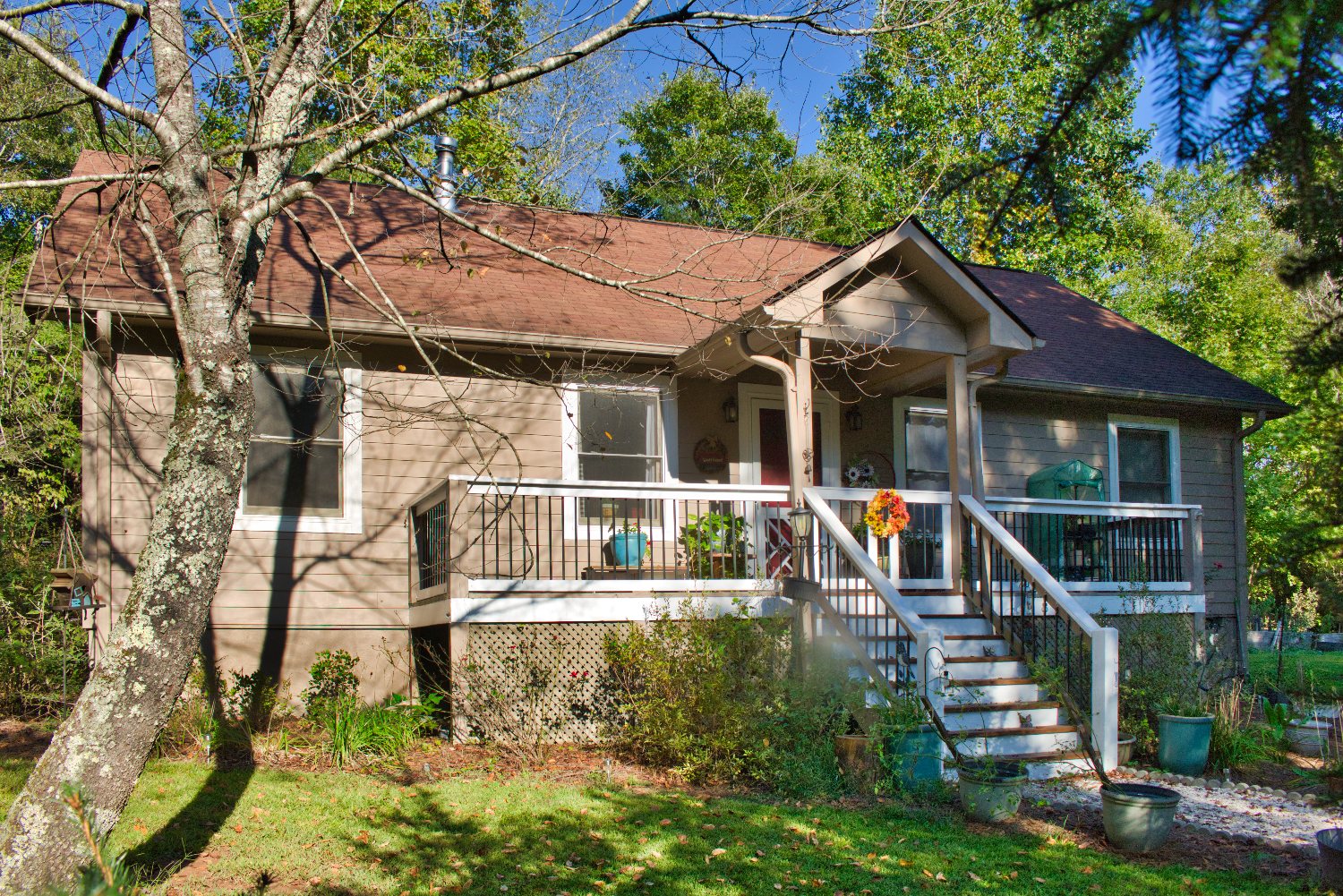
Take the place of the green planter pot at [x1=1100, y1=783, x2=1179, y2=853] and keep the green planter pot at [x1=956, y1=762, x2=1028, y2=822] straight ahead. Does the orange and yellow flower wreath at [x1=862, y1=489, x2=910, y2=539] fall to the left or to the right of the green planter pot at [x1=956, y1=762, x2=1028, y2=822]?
right

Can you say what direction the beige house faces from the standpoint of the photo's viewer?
facing the viewer and to the right of the viewer

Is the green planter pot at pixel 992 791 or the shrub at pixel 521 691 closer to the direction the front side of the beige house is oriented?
the green planter pot

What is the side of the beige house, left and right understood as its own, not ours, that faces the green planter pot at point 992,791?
front

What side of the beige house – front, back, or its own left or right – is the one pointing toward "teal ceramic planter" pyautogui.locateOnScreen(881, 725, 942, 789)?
front
